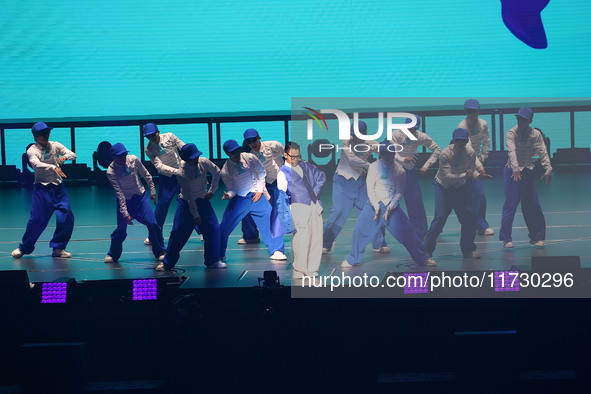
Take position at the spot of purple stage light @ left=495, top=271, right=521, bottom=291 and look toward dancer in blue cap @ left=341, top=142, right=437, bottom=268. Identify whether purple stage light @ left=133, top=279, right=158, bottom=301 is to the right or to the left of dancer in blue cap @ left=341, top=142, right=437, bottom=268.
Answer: left

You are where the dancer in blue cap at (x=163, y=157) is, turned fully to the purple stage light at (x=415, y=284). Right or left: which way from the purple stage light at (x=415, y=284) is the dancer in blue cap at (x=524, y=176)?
left

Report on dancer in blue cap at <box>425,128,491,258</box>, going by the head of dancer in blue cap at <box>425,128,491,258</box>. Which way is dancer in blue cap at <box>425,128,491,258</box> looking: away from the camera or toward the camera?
toward the camera

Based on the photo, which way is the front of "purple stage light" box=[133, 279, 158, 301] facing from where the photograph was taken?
facing the viewer

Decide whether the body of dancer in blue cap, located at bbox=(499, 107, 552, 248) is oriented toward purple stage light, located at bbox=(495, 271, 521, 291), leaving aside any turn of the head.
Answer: yes

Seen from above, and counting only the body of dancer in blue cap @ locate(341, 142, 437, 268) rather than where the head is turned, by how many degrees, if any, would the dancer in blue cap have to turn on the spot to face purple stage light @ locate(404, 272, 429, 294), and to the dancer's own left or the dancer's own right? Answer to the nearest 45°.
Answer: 0° — they already face it

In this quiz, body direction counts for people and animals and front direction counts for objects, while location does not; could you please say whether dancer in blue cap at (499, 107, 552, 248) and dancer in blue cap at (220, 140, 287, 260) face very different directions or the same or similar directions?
same or similar directions

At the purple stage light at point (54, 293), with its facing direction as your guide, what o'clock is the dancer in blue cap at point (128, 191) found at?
The dancer in blue cap is roughly at 7 o'clock from the purple stage light.

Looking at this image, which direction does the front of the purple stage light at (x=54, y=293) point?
toward the camera

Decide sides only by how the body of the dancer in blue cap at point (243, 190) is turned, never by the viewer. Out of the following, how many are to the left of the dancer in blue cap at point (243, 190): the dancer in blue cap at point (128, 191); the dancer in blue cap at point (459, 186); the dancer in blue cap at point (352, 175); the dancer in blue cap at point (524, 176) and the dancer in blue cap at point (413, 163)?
4

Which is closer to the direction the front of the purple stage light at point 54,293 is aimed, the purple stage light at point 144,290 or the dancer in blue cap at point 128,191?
the purple stage light

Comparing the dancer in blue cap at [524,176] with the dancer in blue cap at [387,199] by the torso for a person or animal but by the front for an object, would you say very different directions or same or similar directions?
same or similar directions

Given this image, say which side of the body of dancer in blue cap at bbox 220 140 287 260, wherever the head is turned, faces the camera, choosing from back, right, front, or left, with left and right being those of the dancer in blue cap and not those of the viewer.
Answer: front

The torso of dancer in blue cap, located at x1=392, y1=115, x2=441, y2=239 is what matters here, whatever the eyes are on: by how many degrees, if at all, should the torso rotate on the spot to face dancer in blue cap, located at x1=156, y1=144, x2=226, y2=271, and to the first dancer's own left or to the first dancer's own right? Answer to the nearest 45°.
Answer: approximately 45° to the first dancer's own right

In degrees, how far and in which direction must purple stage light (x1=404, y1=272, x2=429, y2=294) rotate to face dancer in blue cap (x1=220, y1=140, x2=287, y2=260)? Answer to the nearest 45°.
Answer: approximately 135° to its right

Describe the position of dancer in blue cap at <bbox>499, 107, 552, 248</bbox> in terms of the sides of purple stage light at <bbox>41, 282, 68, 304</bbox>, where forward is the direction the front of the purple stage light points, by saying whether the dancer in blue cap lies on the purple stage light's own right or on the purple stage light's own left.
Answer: on the purple stage light's own left

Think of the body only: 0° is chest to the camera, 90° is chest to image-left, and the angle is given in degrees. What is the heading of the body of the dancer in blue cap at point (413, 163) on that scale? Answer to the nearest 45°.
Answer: approximately 45°

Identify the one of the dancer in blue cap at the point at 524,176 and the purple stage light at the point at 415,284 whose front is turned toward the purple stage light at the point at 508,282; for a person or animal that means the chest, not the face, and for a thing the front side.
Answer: the dancer in blue cap
